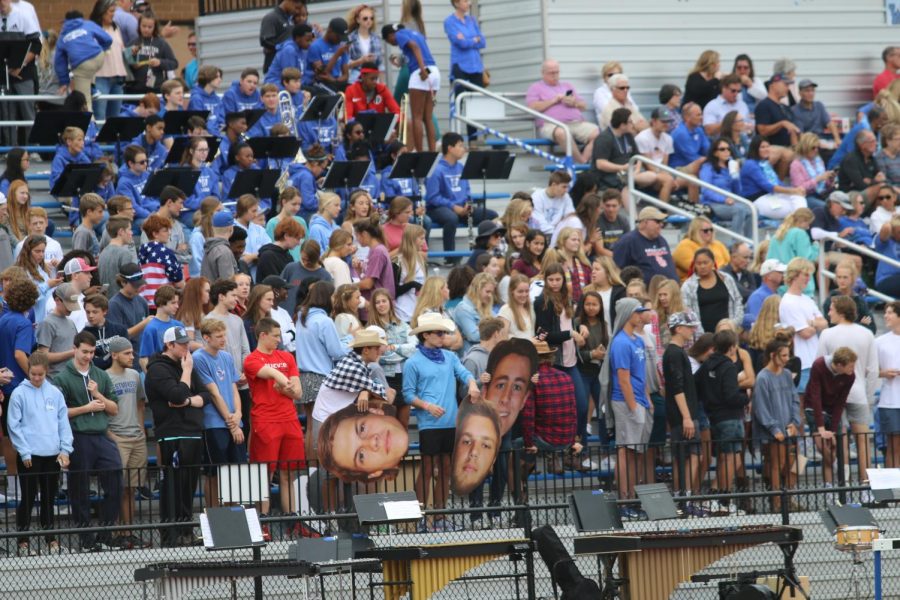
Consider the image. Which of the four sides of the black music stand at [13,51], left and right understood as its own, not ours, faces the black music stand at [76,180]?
back

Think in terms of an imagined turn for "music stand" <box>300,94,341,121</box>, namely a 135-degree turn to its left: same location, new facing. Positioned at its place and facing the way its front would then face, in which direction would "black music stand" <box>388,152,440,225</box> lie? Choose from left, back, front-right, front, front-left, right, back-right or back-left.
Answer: front-left

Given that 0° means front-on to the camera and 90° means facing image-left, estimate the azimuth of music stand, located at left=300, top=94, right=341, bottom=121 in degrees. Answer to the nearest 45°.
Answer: approximately 135°

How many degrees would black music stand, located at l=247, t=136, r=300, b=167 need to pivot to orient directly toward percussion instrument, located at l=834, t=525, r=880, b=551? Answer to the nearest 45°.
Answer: approximately 135° to its right

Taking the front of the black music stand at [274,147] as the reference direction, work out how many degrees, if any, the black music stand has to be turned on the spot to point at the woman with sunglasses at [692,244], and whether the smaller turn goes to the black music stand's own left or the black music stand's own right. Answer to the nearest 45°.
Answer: approximately 90° to the black music stand's own right

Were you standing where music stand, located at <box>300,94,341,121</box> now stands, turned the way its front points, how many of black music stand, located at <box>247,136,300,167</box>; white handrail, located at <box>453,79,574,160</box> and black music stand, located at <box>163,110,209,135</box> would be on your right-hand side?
1

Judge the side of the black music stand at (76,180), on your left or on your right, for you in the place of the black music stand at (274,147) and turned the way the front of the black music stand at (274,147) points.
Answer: on your left

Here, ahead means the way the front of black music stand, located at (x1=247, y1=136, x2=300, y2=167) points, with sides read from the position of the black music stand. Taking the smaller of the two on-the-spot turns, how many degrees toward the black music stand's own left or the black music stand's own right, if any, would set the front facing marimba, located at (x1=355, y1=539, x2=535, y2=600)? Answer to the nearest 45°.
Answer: approximately 180°

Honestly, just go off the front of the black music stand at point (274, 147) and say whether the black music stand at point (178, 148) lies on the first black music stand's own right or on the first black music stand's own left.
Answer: on the first black music stand's own left

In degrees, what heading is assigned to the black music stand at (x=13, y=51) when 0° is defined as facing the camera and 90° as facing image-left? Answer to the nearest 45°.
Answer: approximately 180°

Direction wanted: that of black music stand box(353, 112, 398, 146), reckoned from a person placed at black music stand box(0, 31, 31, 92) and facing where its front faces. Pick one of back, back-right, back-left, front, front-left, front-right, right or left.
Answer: right

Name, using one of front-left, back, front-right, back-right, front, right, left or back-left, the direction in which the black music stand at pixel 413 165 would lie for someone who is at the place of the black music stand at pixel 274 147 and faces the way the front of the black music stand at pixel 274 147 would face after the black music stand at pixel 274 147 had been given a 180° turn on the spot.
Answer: left

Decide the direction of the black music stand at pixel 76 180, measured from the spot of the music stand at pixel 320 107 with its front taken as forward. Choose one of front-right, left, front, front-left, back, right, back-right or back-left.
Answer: left

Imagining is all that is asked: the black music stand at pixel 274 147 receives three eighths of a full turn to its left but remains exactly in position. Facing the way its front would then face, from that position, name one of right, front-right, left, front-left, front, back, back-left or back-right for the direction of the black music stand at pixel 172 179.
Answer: front

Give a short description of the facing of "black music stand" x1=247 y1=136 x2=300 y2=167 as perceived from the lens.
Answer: facing away from the viewer
